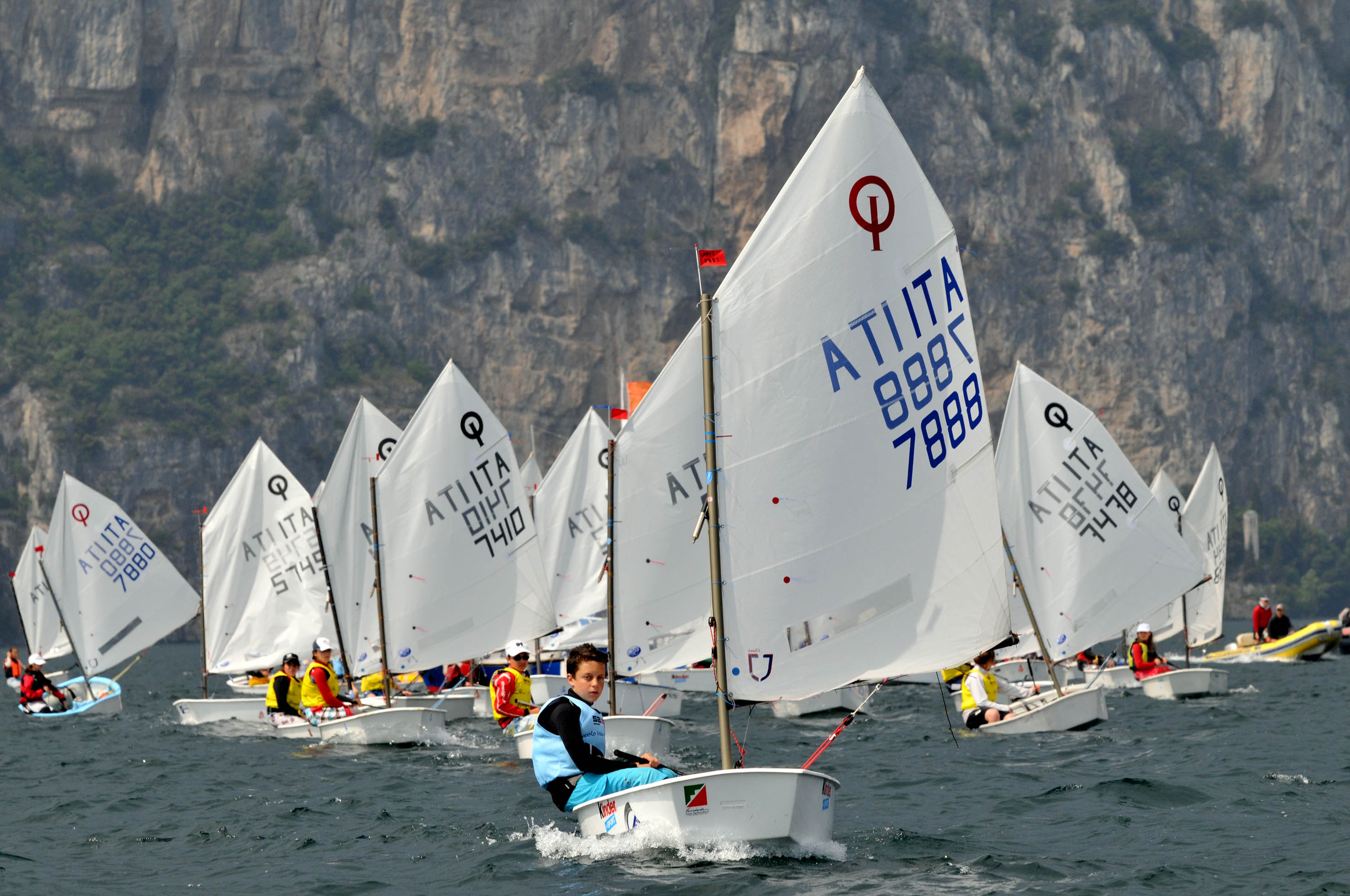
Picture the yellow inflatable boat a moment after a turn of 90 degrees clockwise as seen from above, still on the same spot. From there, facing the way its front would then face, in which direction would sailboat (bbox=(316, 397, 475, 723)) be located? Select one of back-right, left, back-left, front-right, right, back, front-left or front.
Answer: front-right

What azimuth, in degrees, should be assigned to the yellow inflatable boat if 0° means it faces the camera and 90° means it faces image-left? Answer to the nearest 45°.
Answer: approximately 270°

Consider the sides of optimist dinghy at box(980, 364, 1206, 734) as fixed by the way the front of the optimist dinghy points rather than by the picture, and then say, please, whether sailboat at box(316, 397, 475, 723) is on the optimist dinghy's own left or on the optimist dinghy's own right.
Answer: on the optimist dinghy's own right

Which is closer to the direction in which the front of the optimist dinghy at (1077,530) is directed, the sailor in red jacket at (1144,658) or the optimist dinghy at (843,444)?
the optimist dinghy

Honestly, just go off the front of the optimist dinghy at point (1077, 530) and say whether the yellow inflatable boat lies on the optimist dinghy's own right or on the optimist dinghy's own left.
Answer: on the optimist dinghy's own left

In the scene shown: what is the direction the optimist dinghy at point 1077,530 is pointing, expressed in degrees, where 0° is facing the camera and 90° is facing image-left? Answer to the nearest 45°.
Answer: approximately 315°

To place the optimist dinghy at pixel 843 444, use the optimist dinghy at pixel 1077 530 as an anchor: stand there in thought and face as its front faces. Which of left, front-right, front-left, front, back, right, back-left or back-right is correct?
front-right
